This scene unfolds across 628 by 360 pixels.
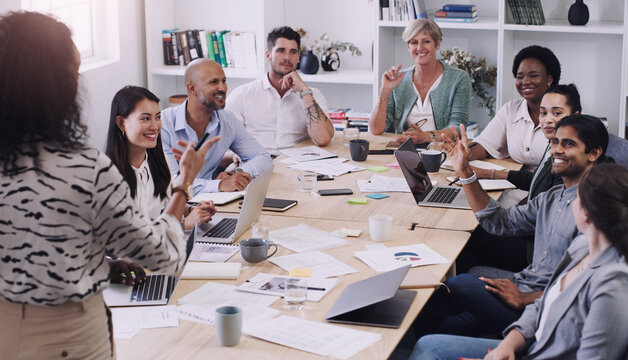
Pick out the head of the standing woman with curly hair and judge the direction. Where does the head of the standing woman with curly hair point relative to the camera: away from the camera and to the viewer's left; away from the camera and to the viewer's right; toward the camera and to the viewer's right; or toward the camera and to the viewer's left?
away from the camera and to the viewer's right

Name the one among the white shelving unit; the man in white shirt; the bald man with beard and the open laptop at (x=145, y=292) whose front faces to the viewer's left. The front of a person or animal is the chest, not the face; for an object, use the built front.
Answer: the open laptop

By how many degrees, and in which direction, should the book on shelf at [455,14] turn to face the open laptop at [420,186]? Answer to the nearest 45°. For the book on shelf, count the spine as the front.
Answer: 0° — it already faces it

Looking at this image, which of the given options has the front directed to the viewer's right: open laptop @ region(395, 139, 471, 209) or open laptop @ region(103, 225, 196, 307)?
open laptop @ region(395, 139, 471, 209)

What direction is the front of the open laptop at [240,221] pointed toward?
to the viewer's left

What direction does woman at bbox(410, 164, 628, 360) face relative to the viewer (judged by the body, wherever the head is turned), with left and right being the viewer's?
facing to the left of the viewer

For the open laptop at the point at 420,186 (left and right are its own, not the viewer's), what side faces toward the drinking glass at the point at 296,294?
right

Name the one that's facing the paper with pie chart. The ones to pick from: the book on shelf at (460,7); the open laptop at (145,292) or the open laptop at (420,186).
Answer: the book on shelf

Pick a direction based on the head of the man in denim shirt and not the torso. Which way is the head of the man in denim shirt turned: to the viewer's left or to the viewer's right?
to the viewer's left
